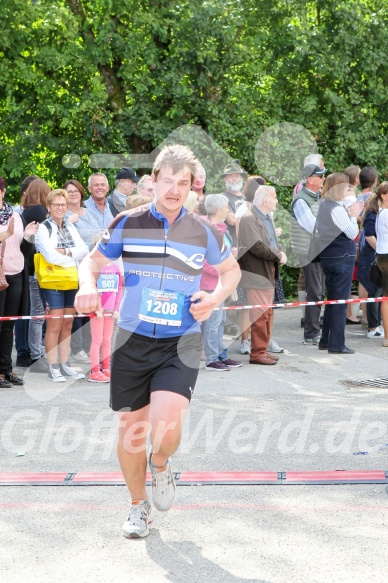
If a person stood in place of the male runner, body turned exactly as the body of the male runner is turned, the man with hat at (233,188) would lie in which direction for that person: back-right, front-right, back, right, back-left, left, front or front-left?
back

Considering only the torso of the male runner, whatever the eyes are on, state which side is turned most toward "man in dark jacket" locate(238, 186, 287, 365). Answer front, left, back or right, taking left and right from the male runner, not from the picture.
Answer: back

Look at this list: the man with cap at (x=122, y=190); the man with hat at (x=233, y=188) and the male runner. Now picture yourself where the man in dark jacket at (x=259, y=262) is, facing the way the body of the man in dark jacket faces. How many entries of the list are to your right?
1

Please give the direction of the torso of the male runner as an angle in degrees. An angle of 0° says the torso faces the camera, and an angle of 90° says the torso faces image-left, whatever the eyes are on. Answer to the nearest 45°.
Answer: approximately 0°

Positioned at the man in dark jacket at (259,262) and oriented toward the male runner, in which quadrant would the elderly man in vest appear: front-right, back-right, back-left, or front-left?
back-left
